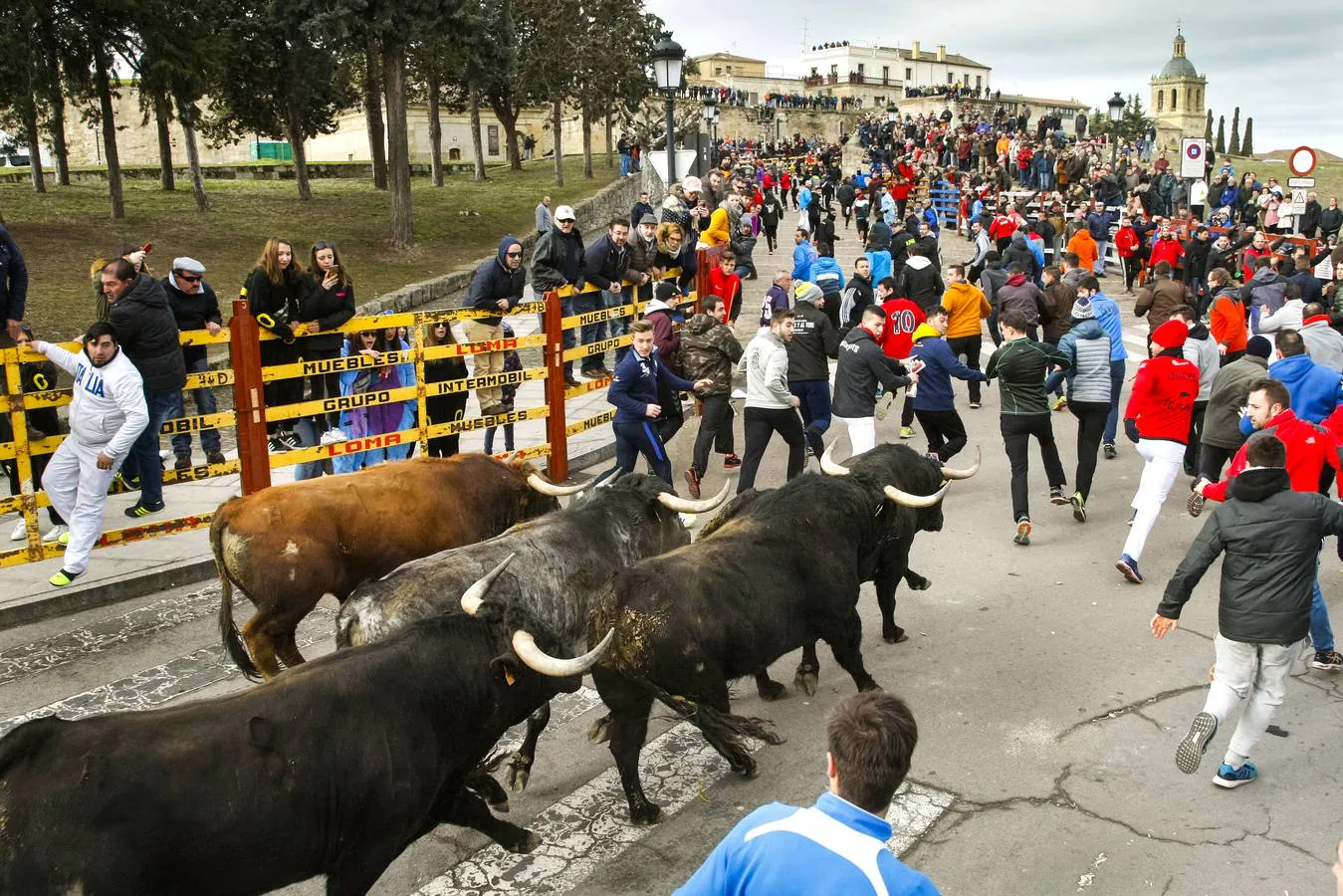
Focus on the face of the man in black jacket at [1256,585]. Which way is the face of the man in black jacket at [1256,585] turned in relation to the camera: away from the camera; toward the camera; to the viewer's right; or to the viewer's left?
away from the camera

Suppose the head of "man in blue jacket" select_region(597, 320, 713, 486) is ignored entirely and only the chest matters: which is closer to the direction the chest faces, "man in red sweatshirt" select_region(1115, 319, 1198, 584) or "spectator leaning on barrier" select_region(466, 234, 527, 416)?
the man in red sweatshirt

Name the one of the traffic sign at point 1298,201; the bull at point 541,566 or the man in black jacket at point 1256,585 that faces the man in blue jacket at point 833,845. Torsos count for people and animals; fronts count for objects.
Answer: the traffic sign

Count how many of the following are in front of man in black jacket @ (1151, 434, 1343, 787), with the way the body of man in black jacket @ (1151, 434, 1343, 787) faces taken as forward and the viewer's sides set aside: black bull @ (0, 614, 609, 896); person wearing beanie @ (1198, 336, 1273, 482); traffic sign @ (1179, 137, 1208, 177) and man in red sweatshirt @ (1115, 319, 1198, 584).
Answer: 3

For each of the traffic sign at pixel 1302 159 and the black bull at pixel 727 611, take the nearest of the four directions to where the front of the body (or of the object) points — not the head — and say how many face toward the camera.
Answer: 1

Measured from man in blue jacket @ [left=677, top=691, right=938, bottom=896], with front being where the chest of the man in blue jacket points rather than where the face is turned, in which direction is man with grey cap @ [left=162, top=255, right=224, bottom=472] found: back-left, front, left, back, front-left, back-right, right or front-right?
front-left

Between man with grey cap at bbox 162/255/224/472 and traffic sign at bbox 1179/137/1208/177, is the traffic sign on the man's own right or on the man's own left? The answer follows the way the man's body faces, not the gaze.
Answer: on the man's own left

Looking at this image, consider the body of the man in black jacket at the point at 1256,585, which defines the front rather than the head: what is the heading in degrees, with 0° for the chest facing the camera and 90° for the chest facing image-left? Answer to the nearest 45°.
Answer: approximately 180°

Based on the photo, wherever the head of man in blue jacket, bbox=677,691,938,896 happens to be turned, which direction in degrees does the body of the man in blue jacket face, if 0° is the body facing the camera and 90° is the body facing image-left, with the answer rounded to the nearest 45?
approximately 180°

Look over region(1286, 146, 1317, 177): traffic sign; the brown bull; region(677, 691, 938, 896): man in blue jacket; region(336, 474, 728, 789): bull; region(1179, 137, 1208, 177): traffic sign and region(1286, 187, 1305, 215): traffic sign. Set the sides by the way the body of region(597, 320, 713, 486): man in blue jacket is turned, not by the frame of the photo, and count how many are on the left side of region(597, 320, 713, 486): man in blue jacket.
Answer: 3

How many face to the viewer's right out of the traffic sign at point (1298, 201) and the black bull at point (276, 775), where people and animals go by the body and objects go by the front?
1

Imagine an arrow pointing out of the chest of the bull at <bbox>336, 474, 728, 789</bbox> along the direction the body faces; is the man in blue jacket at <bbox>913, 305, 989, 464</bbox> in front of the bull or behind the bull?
in front
